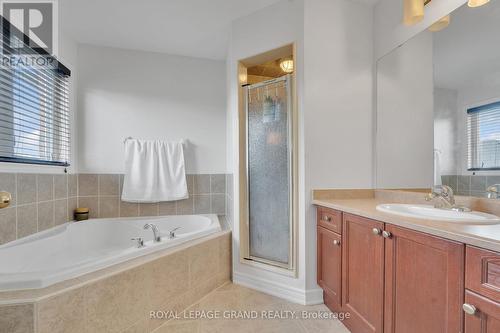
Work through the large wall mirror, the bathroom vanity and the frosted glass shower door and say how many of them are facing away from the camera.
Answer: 0

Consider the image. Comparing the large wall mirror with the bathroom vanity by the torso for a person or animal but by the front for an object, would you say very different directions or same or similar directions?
same or similar directions

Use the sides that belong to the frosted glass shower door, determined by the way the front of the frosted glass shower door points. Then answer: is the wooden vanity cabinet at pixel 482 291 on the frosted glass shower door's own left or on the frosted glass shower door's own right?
on the frosted glass shower door's own left

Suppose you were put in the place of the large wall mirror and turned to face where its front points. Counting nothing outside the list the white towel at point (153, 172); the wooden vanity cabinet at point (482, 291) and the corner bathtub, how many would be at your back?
0

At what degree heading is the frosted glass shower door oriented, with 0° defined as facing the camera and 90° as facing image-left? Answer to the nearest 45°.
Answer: approximately 45°

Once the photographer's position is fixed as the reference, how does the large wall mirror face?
facing the viewer and to the left of the viewer

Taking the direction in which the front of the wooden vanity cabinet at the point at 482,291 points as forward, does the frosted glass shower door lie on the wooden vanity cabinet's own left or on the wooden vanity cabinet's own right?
on the wooden vanity cabinet's own right

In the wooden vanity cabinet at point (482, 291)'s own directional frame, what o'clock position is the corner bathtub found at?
The corner bathtub is roughly at 1 o'clock from the wooden vanity cabinet.

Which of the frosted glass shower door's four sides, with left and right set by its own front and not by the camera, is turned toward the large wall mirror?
left

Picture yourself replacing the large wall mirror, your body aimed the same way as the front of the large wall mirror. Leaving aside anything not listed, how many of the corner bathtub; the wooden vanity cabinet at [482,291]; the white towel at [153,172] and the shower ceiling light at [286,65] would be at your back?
0

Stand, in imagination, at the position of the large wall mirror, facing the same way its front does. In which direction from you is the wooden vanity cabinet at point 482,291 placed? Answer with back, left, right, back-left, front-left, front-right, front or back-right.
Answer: front-left

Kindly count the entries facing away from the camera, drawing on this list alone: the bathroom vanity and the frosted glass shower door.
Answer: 0

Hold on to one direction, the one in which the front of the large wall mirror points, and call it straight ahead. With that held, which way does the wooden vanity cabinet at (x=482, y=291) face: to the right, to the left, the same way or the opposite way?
the same way

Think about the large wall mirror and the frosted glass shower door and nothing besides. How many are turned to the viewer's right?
0

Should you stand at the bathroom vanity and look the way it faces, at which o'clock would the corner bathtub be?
The corner bathtub is roughly at 1 o'clock from the bathroom vanity.

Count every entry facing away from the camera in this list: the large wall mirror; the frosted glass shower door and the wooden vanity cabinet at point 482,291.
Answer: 0
